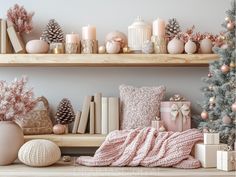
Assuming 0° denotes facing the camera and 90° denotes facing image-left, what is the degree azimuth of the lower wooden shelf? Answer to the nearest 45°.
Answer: approximately 0°

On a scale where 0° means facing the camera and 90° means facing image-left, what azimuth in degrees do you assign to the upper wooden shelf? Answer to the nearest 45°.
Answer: approximately 0°
